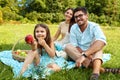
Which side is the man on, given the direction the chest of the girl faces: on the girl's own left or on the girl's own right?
on the girl's own left

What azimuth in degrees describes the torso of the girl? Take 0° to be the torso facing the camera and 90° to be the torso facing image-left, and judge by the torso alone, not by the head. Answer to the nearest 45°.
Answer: approximately 45°
